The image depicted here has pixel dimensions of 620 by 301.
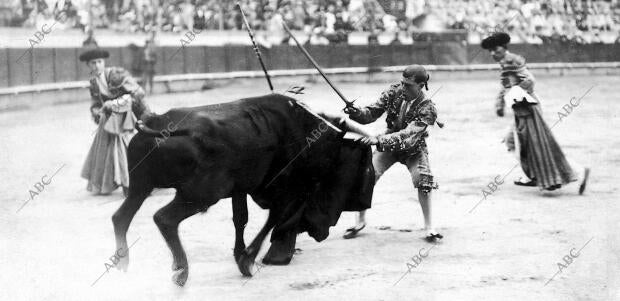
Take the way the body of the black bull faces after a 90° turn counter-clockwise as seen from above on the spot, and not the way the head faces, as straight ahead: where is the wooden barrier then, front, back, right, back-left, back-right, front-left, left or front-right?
front

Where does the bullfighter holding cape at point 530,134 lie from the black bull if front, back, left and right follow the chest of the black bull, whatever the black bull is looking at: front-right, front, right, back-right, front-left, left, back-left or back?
front-left

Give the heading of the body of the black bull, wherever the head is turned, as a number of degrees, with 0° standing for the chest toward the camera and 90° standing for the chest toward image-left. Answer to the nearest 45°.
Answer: approximately 270°
